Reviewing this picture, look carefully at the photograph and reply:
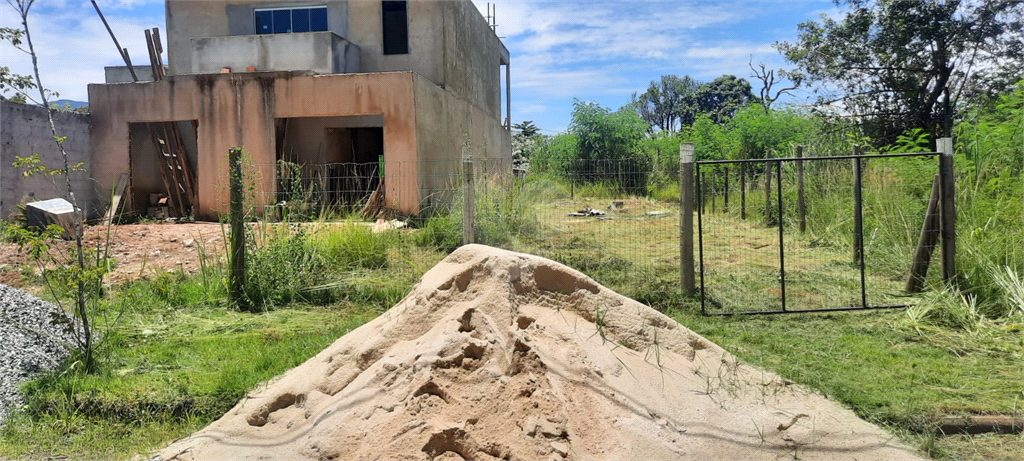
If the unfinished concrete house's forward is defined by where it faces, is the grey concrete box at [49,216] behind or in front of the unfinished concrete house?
in front

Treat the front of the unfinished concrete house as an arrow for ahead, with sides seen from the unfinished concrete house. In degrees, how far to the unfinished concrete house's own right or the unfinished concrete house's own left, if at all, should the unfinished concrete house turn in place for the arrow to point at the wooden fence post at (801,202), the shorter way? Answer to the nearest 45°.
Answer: approximately 45° to the unfinished concrete house's own left

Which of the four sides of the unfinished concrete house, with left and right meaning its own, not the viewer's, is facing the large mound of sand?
front

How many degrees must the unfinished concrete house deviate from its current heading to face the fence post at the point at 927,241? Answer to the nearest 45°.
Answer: approximately 45° to its left

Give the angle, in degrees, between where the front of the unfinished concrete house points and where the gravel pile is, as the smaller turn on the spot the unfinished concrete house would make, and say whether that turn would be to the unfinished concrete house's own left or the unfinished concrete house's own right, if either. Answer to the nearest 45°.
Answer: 0° — it already faces it

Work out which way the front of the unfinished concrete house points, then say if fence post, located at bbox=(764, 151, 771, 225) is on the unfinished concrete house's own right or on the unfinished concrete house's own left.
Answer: on the unfinished concrete house's own left

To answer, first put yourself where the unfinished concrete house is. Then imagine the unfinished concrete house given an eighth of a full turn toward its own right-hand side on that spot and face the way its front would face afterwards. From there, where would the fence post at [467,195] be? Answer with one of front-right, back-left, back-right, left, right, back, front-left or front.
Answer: front-left

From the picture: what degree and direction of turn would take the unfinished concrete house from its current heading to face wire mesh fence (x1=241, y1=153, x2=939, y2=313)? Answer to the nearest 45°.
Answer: approximately 45° to its left

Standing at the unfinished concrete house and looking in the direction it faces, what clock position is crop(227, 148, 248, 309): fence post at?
The fence post is roughly at 12 o'clock from the unfinished concrete house.

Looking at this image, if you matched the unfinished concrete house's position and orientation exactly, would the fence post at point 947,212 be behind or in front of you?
in front

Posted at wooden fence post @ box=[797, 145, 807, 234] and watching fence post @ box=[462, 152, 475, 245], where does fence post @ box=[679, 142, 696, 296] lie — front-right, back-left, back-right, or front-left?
front-left

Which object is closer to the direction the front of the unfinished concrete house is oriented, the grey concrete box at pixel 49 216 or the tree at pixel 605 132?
the grey concrete box

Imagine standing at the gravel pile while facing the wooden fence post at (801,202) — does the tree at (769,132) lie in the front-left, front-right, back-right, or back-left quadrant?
front-left

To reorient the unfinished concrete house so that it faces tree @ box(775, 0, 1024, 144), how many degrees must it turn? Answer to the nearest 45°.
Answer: approximately 90° to its left

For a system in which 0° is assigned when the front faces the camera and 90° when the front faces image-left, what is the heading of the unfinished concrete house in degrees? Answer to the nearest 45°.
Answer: approximately 0°
